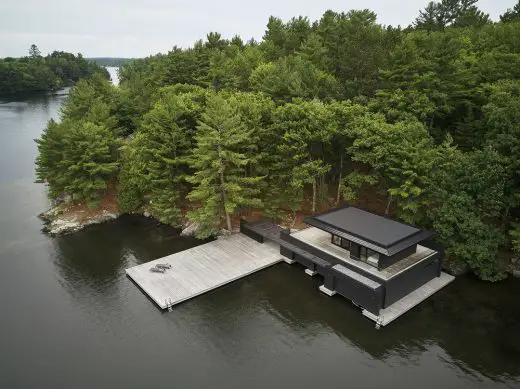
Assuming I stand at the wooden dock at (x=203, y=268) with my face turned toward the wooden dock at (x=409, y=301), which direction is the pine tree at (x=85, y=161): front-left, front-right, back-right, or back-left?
back-left

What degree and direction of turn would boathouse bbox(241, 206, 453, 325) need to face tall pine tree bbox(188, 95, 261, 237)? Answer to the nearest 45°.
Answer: approximately 45° to its right

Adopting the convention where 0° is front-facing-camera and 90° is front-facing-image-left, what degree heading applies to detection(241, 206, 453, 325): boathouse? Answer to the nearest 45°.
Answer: approximately 45°

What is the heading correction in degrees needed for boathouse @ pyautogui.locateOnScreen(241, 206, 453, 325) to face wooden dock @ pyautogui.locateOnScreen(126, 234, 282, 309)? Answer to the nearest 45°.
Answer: approximately 45° to its right
